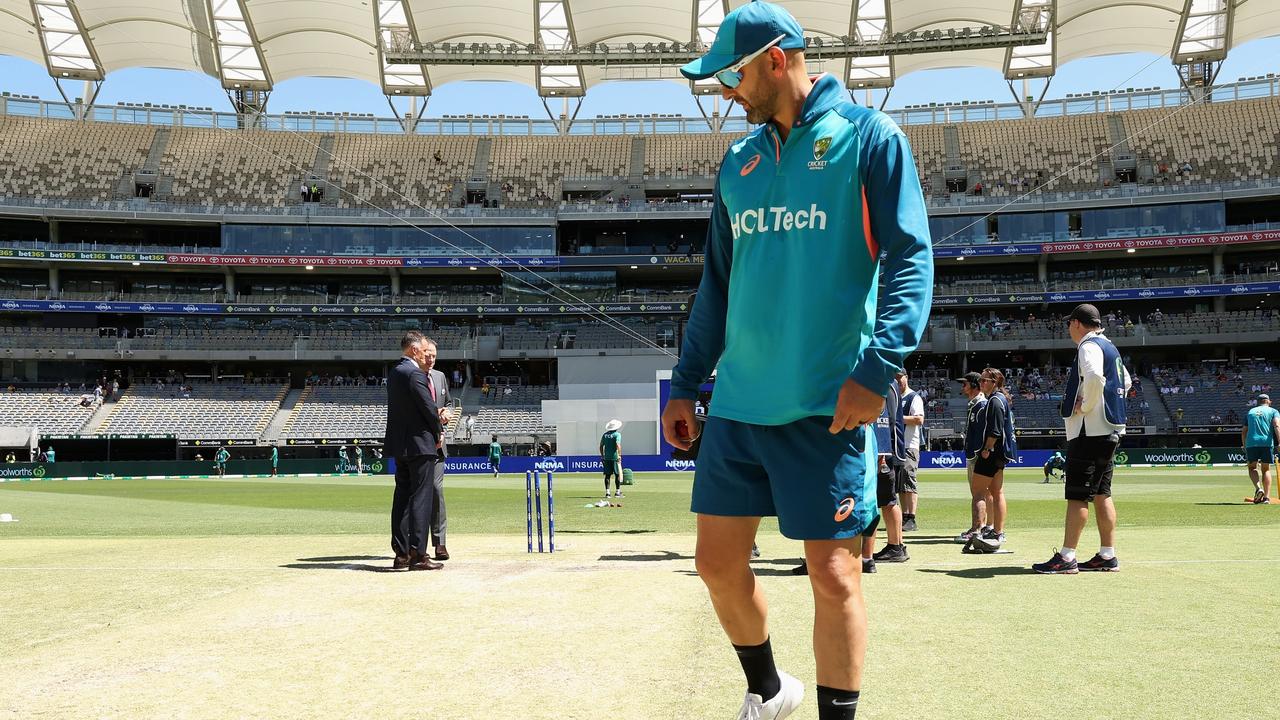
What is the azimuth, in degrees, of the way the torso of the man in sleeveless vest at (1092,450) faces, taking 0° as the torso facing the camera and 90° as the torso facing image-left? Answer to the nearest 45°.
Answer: approximately 90°

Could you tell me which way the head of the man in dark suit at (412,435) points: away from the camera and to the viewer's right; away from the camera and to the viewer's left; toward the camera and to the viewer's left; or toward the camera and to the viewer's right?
away from the camera and to the viewer's right

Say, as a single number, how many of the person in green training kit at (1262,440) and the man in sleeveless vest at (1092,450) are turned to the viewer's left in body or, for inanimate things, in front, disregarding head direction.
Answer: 1

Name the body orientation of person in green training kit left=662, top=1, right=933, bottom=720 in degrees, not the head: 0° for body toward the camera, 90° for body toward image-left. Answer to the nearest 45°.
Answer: approximately 45°
